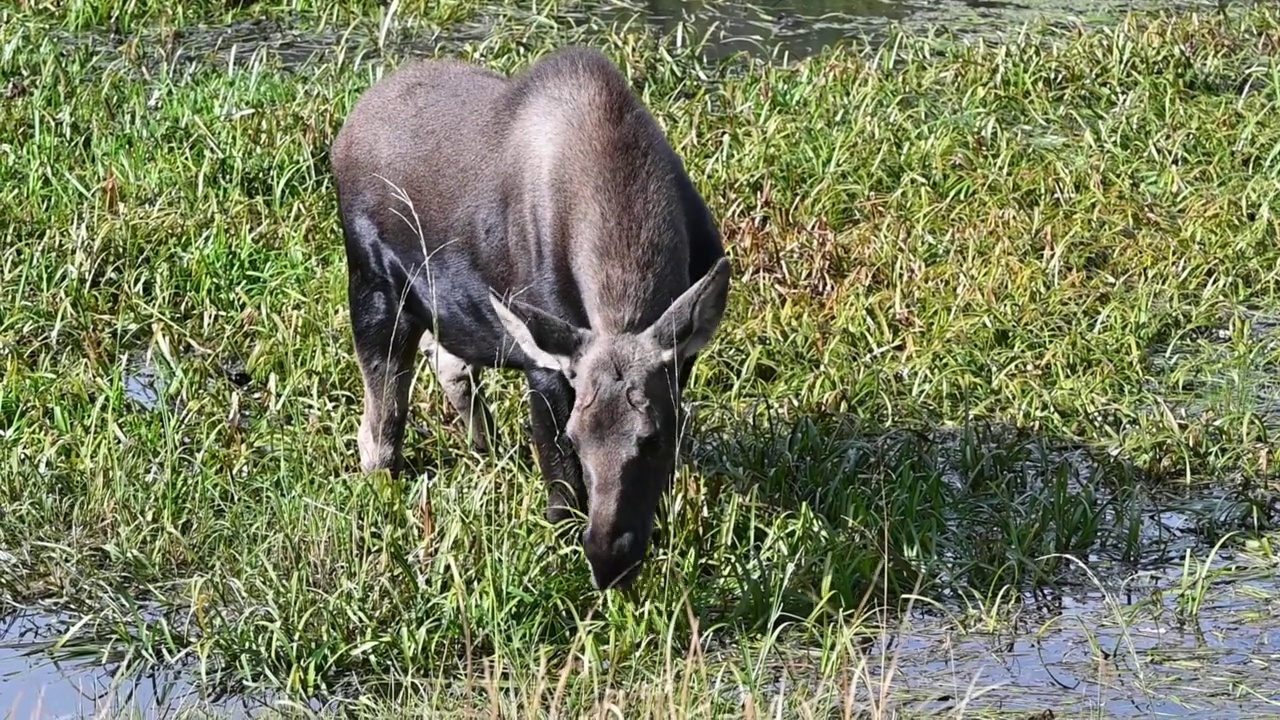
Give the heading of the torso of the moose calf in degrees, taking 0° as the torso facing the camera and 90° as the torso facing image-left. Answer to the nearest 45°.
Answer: approximately 315°
